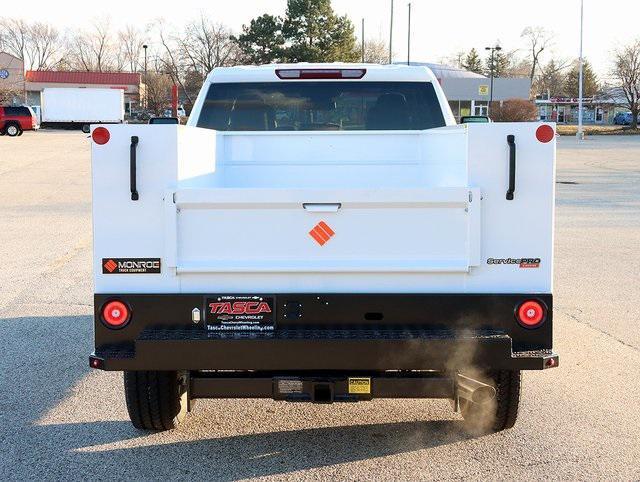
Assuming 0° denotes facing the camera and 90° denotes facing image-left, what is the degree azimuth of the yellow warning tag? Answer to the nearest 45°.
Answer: approximately 0°

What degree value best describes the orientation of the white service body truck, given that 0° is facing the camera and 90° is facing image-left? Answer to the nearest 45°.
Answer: approximately 180°
